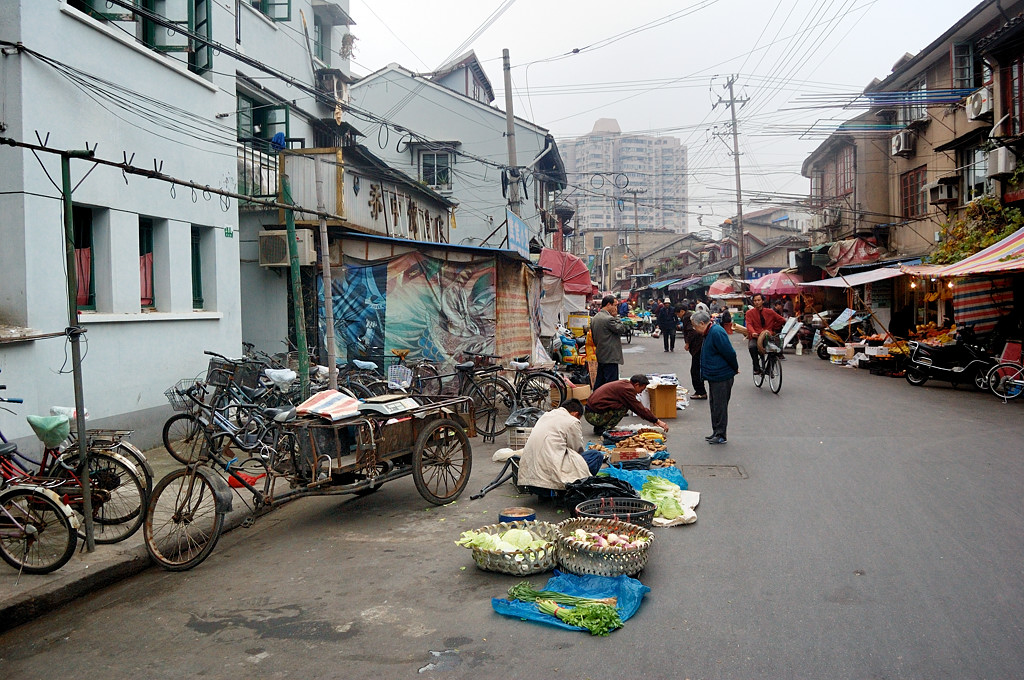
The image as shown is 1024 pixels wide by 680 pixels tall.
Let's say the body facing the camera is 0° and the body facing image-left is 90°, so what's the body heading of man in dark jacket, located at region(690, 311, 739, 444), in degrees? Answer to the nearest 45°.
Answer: approximately 90°

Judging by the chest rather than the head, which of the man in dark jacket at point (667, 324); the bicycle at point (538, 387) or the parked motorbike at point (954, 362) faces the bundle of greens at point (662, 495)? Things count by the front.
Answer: the man in dark jacket

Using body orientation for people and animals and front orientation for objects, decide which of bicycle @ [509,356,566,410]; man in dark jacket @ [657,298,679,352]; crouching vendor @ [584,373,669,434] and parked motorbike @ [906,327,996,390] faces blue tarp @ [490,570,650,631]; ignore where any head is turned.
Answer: the man in dark jacket

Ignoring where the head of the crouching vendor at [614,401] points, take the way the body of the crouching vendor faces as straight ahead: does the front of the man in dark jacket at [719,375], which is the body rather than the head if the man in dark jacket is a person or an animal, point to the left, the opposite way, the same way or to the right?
the opposite way

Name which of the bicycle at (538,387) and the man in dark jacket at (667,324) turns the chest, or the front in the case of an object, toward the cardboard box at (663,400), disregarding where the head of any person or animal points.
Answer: the man in dark jacket

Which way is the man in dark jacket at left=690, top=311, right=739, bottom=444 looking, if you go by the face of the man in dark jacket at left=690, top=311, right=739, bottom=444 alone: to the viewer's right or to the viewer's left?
to the viewer's left

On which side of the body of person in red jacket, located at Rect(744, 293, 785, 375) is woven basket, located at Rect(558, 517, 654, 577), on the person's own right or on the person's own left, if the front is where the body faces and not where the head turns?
on the person's own right

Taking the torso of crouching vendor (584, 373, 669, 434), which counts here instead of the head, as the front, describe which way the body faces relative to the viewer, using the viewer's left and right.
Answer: facing to the right of the viewer

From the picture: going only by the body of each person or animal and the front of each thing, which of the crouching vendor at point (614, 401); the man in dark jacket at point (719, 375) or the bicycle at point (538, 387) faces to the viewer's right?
the crouching vendor

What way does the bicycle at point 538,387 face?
to the viewer's left
